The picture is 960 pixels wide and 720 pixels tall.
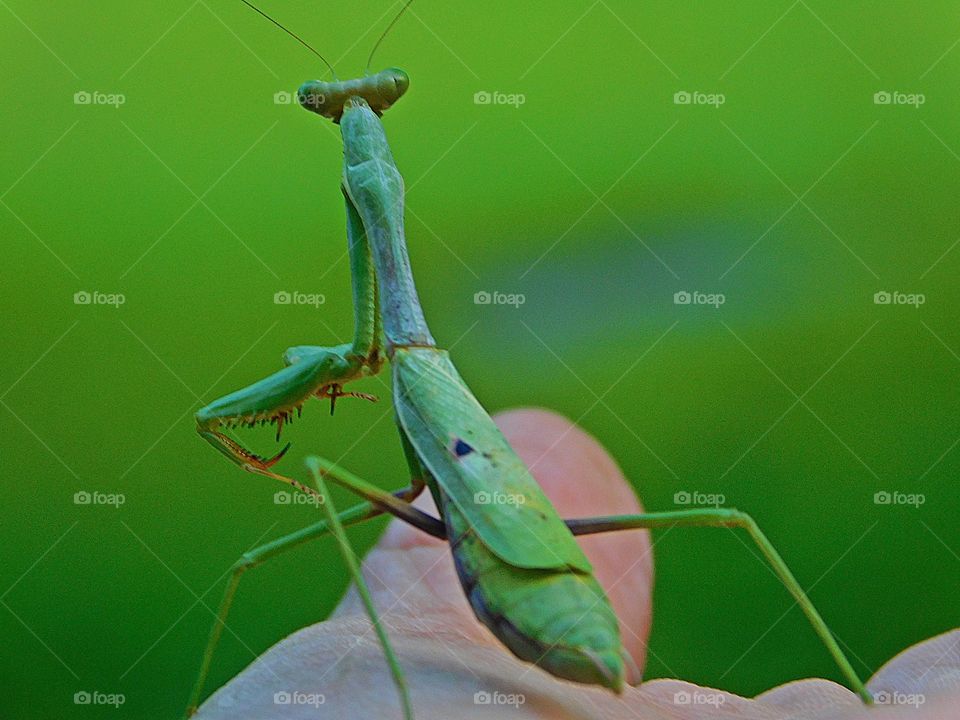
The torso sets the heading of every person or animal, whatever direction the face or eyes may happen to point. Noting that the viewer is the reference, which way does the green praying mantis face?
facing away from the viewer and to the left of the viewer
